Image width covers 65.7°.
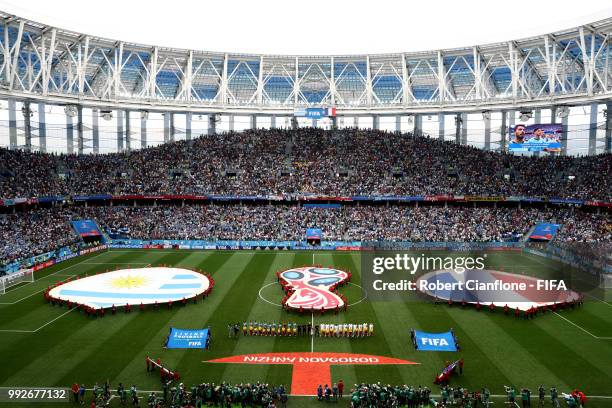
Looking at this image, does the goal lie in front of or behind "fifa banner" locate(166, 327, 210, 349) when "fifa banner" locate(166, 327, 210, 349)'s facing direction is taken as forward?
behind

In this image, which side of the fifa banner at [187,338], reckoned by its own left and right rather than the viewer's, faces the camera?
front
